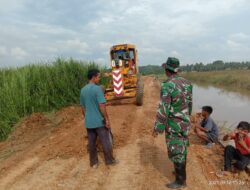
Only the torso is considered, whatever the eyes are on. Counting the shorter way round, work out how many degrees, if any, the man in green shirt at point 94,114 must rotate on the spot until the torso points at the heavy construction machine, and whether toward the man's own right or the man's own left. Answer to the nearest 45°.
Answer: approximately 45° to the man's own left

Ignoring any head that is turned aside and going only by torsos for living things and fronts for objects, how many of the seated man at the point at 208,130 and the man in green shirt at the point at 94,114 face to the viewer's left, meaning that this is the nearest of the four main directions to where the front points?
1

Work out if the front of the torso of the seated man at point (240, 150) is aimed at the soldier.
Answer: yes

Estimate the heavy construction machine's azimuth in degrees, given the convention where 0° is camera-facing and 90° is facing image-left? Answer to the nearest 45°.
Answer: approximately 0°

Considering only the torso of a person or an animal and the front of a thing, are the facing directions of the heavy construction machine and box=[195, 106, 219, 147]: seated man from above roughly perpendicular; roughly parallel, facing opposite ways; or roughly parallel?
roughly perpendicular

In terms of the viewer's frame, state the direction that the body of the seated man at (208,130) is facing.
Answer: to the viewer's left

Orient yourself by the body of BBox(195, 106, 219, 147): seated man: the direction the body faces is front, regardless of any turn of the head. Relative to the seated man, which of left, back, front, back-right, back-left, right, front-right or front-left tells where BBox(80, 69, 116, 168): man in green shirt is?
front-left

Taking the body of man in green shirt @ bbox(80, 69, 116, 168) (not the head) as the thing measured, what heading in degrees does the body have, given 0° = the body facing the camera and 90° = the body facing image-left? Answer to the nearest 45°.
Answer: approximately 225°

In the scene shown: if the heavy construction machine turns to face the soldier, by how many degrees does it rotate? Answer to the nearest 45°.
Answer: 0° — it already faces them
